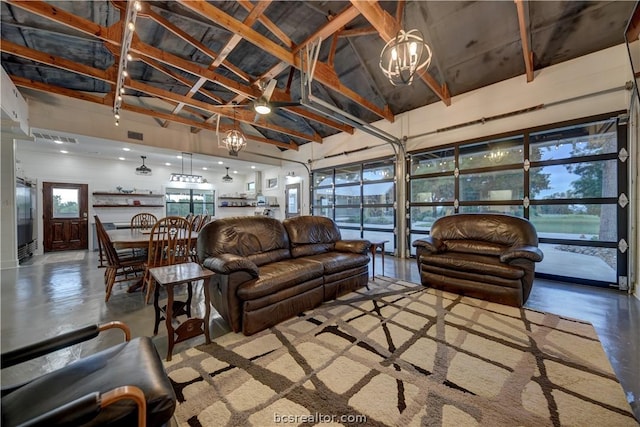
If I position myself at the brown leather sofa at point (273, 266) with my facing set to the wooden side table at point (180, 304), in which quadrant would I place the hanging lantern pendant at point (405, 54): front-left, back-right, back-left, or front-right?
back-left

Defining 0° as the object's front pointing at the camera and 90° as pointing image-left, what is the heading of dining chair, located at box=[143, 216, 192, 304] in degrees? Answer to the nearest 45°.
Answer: approximately 135°

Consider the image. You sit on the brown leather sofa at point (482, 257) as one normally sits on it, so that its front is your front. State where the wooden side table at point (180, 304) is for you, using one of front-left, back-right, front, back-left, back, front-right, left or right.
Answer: front

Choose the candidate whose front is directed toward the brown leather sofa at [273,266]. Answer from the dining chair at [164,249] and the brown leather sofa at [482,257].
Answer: the brown leather sofa at [482,257]

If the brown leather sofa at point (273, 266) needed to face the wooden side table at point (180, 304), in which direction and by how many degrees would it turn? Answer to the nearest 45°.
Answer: approximately 90° to its right

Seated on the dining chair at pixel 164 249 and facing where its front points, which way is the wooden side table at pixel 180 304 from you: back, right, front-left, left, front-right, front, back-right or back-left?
back-left
